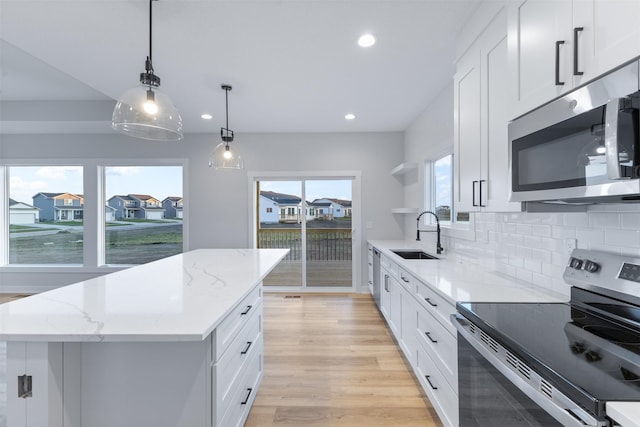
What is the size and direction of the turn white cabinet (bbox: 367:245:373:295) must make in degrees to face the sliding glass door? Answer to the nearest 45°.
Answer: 0° — it already faces it

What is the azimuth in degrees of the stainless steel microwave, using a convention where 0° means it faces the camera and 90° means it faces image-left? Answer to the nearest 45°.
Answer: approximately 45°

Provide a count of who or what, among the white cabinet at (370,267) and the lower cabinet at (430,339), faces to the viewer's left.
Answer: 2

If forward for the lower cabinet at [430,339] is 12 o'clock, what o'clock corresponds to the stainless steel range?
The stainless steel range is roughly at 8 o'clock from the lower cabinet.

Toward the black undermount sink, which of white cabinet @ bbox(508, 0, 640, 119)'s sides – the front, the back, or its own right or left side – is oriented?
right

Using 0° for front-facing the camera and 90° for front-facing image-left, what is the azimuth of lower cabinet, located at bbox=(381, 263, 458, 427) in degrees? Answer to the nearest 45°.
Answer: approximately 90°

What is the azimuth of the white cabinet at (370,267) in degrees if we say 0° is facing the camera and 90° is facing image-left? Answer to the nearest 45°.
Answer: approximately 90°

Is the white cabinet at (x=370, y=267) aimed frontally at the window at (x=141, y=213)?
yes
